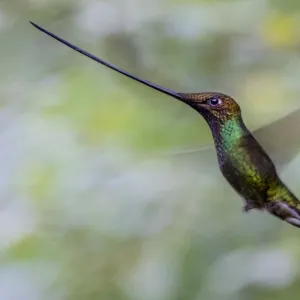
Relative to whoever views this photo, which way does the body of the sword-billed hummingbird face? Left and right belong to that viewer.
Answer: facing to the left of the viewer
